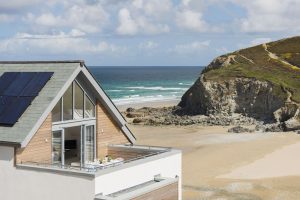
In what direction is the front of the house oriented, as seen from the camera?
facing the viewer and to the right of the viewer
